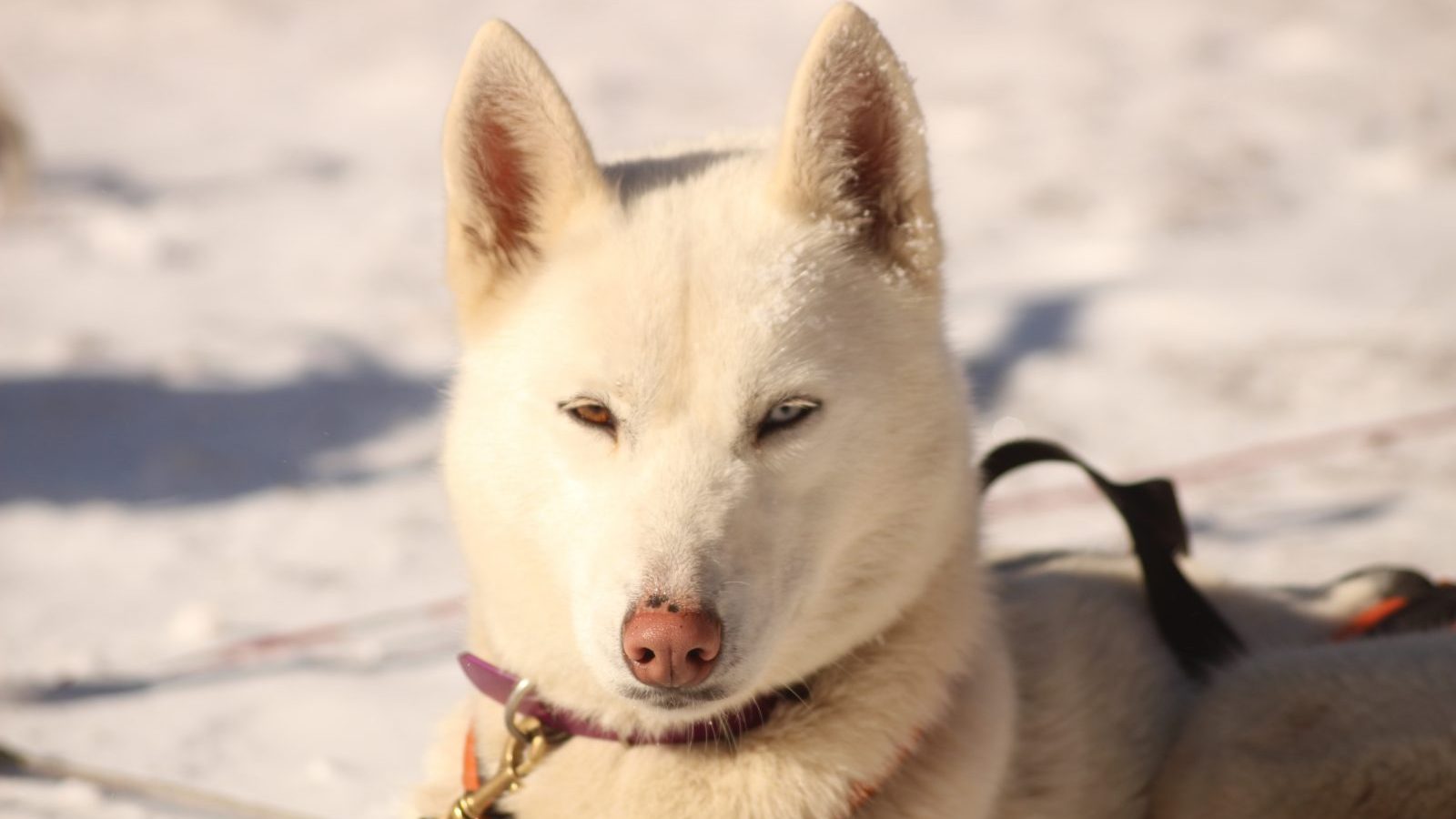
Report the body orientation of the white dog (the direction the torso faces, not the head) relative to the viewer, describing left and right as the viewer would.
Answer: facing the viewer and to the left of the viewer
